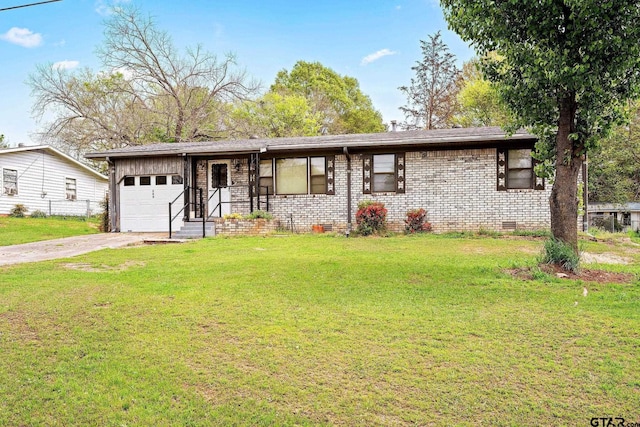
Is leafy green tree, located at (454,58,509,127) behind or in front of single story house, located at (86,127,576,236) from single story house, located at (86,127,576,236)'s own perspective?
behind

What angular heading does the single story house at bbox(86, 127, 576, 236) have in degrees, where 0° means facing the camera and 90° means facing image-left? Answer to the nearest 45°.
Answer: approximately 0°

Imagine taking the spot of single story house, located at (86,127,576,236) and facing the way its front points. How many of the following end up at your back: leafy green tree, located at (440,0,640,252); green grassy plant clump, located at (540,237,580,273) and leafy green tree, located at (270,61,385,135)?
1

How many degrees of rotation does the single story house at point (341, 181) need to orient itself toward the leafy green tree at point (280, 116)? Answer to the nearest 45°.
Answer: approximately 180°

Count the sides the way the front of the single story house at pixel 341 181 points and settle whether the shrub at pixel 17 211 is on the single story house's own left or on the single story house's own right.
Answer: on the single story house's own right

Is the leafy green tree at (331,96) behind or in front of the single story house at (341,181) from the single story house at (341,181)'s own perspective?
behind

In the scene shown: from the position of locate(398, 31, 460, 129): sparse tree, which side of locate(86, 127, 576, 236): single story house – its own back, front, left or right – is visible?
back

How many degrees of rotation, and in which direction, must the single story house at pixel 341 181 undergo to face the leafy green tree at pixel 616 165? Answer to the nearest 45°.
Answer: approximately 135° to its left

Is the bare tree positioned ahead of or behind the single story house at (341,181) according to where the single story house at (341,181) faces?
behind

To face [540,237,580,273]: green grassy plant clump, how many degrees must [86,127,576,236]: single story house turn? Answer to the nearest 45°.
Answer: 0° — it already faces it
